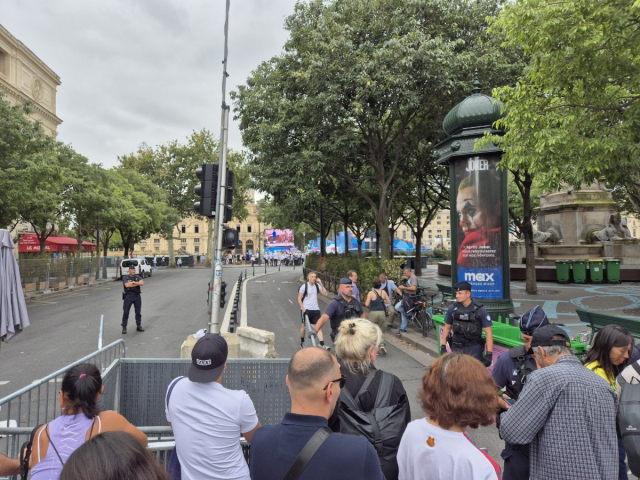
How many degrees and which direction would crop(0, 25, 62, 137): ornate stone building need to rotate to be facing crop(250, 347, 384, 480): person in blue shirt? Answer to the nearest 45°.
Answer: approximately 45° to its right

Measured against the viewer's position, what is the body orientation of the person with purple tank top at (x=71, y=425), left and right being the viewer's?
facing away from the viewer

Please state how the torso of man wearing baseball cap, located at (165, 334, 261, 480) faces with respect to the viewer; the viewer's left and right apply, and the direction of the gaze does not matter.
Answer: facing away from the viewer and to the right of the viewer

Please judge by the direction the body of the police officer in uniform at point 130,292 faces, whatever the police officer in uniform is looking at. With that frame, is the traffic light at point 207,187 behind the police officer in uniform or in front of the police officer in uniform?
in front

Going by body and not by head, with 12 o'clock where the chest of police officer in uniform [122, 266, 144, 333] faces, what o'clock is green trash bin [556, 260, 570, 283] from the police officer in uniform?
The green trash bin is roughly at 9 o'clock from the police officer in uniform.

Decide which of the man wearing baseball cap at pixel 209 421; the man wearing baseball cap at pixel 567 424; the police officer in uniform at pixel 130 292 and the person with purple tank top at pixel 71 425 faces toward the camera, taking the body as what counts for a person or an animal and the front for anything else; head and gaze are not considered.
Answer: the police officer in uniform

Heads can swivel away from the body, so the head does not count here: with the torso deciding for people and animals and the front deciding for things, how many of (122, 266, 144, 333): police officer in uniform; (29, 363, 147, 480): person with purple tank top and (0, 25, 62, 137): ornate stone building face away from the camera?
1

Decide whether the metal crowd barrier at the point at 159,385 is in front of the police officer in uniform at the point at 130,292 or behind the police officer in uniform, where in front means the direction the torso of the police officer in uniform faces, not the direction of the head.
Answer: in front

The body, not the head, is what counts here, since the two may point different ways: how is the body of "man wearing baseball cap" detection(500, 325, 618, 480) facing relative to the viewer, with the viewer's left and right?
facing away from the viewer and to the left of the viewer

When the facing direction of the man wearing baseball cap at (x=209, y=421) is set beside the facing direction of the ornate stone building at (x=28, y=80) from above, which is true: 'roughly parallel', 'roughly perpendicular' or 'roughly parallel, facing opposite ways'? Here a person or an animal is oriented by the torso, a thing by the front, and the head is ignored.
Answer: roughly perpendicular

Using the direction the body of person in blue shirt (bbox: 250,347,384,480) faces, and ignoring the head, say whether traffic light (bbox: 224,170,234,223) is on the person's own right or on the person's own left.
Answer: on the person's own left
